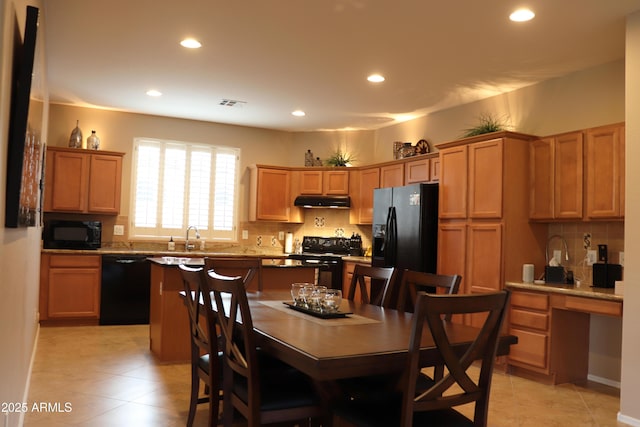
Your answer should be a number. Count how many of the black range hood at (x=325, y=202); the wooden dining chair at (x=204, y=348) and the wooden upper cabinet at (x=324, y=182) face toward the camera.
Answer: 2

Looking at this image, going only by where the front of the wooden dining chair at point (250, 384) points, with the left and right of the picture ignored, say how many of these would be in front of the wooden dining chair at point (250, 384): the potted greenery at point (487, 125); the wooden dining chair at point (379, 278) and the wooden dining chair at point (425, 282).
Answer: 3

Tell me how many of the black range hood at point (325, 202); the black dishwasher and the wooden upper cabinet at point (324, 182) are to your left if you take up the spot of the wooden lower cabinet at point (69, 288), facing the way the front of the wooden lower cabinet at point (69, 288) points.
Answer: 3

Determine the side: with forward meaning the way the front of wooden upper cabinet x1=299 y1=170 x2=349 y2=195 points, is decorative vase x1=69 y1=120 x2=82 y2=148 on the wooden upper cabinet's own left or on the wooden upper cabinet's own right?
on the wooden upper cabinet's own right

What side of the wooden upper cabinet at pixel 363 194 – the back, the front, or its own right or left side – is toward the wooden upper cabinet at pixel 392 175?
left

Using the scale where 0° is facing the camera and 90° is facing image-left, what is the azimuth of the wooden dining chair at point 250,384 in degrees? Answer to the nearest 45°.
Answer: approximately 225°

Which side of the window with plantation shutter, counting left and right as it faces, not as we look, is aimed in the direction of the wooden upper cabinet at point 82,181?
right

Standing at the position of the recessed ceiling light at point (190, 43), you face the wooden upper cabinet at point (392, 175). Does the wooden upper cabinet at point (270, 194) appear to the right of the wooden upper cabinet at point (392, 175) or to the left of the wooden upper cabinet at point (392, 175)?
left

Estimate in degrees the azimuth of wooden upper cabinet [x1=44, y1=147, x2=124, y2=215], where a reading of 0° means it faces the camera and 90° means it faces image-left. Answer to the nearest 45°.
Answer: approximately 0°
